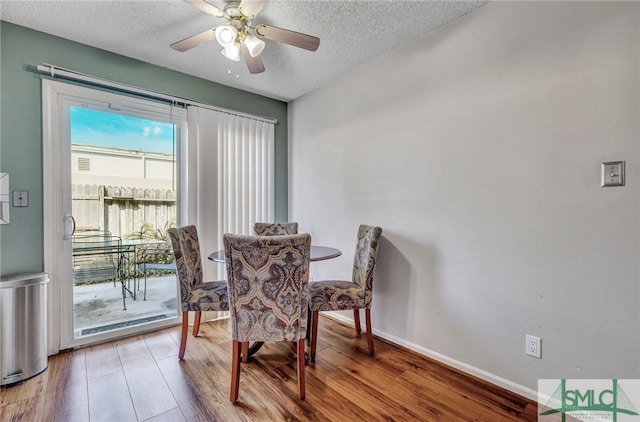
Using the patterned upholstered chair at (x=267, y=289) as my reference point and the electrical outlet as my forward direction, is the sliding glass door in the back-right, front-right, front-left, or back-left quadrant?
back-left

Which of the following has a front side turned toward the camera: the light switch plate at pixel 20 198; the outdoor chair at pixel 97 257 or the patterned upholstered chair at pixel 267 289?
the light switch plate

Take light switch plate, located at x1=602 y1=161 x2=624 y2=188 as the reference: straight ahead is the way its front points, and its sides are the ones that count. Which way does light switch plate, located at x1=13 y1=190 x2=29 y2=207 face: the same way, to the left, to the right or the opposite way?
to the left

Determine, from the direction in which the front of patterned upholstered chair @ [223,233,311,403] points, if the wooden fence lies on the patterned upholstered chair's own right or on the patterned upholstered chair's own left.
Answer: on the patterned upholstered chair's own left

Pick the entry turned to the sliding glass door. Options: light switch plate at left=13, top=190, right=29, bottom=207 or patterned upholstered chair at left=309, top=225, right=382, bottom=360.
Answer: the patterned upholstered chair

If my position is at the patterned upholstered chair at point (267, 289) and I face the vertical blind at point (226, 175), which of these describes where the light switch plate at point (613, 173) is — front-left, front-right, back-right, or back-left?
back-right

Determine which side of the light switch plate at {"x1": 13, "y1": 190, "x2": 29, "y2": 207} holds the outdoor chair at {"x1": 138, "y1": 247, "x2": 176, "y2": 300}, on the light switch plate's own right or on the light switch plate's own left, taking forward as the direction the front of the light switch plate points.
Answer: on the light switch plate's own left

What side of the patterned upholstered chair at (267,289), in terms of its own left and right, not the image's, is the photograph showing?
back

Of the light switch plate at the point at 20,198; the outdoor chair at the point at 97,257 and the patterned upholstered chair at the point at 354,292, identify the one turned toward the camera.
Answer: the light switch plate
